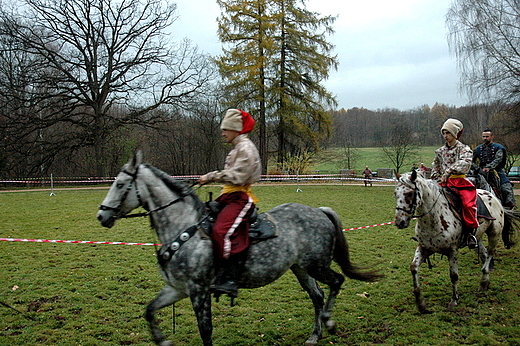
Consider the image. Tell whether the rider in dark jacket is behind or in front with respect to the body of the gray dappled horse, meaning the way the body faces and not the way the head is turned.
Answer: behind

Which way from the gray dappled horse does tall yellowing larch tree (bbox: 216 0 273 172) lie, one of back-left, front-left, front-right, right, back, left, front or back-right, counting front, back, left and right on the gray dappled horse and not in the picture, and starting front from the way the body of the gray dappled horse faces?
right

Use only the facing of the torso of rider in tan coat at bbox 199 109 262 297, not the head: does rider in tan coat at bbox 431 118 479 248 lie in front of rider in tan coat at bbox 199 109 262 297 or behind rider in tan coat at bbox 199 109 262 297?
behind

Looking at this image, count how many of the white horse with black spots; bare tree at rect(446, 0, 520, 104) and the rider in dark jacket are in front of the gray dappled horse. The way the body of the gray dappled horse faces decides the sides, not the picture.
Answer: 0

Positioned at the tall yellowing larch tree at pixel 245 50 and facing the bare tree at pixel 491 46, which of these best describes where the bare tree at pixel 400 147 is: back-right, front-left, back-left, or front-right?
front-left

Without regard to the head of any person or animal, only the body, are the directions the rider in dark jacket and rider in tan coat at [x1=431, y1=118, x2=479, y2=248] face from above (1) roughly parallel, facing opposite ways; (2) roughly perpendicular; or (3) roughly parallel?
roughly parallel

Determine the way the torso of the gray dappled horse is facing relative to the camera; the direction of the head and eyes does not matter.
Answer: to the viewer's left

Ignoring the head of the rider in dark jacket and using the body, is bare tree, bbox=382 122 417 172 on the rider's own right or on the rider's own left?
on the rider's own right

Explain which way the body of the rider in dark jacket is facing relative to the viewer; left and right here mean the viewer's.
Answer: facing the viewer and to the left of the viewer

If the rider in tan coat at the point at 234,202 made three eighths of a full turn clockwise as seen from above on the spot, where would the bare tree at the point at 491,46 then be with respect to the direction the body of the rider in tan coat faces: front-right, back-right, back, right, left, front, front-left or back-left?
front

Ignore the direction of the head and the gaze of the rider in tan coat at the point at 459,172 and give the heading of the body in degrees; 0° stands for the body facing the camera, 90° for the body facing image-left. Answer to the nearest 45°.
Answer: approximately 45°

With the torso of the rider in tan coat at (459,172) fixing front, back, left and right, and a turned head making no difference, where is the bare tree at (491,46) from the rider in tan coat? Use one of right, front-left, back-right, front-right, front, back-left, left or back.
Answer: back-right

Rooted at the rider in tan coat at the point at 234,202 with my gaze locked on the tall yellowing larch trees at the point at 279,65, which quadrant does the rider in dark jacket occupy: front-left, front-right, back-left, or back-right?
front-right

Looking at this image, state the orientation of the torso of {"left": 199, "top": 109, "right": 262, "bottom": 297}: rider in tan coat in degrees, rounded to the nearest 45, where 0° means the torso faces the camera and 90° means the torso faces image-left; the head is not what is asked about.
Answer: approximately 90°

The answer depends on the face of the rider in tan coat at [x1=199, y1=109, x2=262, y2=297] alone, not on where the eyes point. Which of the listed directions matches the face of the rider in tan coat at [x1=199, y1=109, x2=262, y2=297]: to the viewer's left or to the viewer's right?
to the viewer's left

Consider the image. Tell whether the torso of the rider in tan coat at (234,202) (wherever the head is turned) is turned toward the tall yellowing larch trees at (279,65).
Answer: no

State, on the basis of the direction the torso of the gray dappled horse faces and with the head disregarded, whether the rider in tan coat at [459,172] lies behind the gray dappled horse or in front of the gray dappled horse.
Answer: behind
